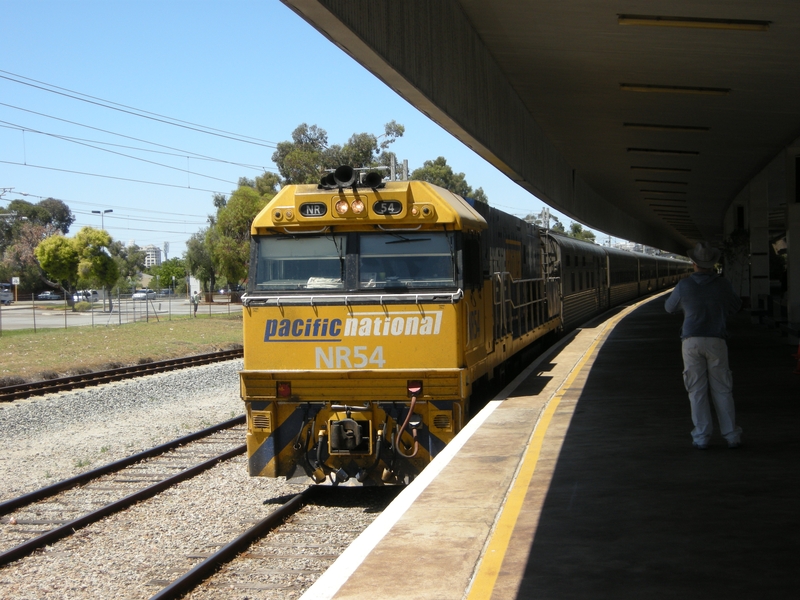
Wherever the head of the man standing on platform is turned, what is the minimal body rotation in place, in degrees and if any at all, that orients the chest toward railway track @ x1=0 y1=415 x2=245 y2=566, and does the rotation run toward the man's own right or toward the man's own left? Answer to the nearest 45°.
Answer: approximately 90° to the man's own left

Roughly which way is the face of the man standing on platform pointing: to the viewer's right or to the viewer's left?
to the viewer's left

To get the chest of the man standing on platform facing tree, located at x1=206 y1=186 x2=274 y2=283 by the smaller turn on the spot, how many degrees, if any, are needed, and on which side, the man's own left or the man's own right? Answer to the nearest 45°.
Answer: approximately 45° to the man's own left

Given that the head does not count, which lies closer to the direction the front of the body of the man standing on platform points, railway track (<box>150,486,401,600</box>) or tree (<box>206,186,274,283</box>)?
the tree

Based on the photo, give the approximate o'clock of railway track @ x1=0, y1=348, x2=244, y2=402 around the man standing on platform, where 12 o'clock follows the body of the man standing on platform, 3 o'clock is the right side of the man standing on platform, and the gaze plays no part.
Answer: The railway track is roughly at 10 o'clock from the man standing on platform.

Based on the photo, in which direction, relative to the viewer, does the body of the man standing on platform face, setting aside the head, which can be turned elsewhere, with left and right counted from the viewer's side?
facing away from the viewer
